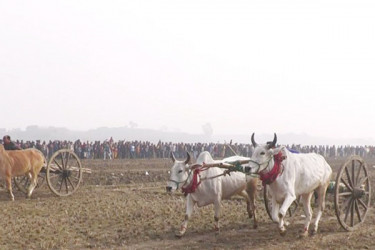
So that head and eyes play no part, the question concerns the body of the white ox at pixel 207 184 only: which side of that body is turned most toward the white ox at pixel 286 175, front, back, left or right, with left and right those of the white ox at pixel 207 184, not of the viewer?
left

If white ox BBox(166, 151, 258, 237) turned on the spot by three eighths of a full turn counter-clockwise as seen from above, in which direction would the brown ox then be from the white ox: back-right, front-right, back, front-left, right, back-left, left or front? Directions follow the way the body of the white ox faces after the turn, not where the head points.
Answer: back-left

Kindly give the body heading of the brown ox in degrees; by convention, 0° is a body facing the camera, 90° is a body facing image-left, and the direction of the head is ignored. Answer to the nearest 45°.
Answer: approximately 90°

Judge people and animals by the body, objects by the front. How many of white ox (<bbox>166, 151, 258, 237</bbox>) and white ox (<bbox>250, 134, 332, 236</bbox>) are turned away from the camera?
0

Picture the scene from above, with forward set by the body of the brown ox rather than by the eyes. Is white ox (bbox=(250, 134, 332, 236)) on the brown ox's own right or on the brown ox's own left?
on the brown ox's own left

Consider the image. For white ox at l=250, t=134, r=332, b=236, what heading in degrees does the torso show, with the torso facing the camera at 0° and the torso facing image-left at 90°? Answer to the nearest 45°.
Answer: approximately 45°
